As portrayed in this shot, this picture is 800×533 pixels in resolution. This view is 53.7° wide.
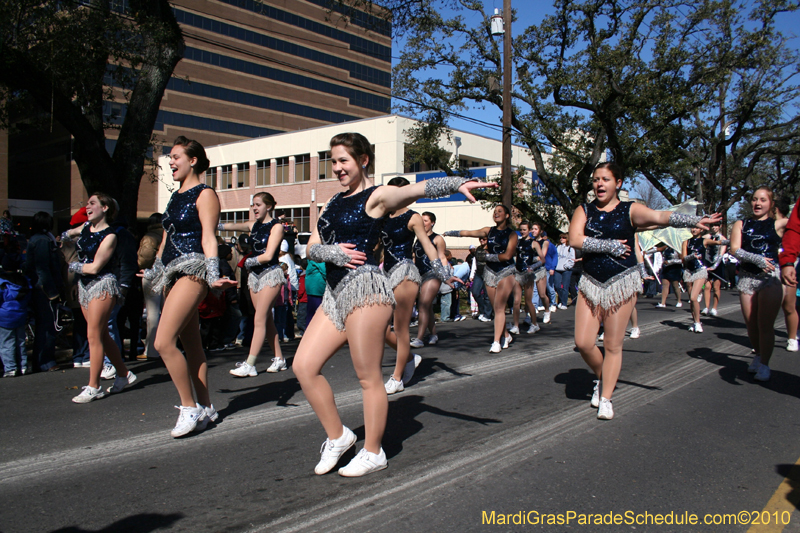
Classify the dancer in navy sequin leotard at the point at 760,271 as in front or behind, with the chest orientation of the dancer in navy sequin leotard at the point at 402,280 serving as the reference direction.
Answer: behind

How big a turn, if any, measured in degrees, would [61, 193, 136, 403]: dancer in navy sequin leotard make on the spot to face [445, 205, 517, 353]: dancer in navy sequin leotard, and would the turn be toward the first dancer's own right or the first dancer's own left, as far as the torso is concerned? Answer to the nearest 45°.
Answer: approximately 135° to the first dancer's own left

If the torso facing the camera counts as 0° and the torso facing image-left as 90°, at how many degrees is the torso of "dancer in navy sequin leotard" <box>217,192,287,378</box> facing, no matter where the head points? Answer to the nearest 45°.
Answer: approximately 45°

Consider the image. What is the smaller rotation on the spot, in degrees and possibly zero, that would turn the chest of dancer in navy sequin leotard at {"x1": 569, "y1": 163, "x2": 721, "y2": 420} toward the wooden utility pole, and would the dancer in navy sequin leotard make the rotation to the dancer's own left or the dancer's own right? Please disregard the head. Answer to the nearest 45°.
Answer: approximately 180°

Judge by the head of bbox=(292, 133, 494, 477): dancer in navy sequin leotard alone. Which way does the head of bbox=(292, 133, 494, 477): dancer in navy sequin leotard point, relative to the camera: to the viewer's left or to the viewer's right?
to the viewer's left

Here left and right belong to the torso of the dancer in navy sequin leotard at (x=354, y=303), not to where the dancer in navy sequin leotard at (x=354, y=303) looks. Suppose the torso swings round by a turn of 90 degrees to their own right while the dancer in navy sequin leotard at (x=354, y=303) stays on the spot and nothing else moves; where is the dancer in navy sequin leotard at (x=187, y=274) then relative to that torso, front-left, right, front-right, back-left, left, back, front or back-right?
front

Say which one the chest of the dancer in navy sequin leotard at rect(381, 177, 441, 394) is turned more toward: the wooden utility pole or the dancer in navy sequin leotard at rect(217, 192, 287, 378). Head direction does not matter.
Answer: the dancer in navy sequin leotard

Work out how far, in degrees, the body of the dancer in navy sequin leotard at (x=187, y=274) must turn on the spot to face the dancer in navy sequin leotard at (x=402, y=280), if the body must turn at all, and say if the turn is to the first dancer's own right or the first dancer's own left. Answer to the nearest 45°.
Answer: approximately 180°

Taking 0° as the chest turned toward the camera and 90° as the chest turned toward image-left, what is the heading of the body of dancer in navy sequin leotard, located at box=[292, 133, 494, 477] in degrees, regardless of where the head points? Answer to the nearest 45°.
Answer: approximately 45°
